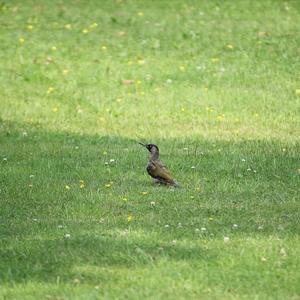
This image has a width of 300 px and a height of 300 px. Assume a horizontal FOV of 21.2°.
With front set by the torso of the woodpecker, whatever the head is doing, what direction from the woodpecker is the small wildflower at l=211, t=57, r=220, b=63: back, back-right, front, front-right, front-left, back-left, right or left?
right

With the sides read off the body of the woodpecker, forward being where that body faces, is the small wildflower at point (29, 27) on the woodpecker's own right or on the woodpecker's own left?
on the woodpecker's own right

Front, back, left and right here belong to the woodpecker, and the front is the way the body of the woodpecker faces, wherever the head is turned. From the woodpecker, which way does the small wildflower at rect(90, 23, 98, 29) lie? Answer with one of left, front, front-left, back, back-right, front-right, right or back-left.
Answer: right

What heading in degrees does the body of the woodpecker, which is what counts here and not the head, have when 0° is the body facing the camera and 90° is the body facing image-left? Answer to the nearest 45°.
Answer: approximately 90°
